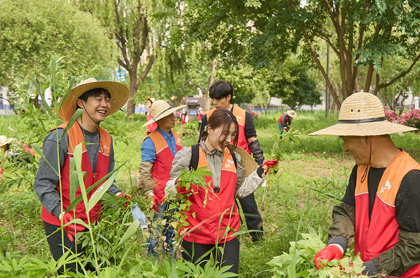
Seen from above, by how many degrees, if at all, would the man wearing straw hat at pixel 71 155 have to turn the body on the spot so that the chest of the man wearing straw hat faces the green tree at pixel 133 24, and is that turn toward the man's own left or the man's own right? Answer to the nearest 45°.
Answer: approximately 135° to the man's own left

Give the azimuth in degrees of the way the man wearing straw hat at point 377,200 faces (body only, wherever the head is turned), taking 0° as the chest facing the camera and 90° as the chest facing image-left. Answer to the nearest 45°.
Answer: approximately 45°

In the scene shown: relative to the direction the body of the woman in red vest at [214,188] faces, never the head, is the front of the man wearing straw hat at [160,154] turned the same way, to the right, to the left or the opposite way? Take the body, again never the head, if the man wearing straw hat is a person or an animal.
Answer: the same way

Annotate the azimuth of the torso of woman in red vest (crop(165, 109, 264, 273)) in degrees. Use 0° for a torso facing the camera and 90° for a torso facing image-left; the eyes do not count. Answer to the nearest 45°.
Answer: approximately 315°

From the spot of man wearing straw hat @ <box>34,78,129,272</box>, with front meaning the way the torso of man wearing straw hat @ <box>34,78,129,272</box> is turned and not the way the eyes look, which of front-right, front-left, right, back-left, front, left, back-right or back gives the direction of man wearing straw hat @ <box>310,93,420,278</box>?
front

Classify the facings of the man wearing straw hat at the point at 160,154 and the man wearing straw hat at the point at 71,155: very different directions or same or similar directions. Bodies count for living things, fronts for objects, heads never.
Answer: same or similar directions

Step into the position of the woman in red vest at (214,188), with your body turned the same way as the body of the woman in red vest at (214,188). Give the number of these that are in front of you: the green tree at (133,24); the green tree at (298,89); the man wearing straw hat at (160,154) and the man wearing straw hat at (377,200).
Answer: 1

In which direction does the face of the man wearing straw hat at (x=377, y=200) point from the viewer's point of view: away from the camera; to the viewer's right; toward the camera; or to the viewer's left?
to the viewer's left

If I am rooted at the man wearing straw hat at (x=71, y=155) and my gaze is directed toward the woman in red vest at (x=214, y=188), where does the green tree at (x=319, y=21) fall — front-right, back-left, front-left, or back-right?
front-left

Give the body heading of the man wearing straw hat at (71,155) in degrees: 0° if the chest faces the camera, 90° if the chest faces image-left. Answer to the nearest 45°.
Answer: approximately 315°

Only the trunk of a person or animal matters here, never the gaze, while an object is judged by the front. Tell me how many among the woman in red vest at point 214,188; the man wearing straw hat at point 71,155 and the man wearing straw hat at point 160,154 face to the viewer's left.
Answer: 0

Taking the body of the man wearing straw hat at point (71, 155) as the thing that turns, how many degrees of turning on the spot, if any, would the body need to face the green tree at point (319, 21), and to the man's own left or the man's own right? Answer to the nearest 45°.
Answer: approximately 90° to the man's own left

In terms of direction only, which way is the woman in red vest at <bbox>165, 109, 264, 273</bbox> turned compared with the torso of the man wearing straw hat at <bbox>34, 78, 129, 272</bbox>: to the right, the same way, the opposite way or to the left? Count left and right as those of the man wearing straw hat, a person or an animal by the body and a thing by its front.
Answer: the same way

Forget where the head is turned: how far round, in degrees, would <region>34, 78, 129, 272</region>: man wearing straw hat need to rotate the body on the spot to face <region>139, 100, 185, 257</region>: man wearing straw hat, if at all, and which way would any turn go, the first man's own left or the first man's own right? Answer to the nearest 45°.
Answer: approximately 90° to the first man's own left

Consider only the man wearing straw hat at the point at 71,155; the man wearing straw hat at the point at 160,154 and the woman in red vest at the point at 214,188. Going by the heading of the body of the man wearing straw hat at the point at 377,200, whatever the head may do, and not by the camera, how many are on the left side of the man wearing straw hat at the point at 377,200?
0
